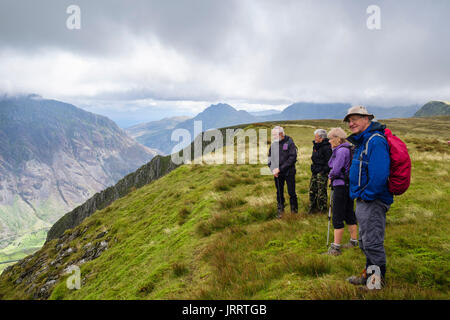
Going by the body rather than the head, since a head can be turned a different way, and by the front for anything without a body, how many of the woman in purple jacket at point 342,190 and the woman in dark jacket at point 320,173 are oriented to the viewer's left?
2

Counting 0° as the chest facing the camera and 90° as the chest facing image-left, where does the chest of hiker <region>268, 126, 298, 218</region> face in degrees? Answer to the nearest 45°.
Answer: approximately 45°

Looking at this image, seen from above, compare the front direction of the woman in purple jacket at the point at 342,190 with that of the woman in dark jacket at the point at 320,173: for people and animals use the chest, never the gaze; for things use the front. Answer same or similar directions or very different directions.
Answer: same or similar directions

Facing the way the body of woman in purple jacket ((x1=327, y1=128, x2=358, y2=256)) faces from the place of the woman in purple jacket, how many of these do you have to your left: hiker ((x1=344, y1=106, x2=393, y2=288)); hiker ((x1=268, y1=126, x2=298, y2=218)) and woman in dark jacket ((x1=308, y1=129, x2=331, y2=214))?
1

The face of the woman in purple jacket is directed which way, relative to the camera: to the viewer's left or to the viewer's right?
to the viewer's left

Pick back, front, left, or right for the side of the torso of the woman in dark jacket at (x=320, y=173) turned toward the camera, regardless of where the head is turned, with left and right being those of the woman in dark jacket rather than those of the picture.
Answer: left

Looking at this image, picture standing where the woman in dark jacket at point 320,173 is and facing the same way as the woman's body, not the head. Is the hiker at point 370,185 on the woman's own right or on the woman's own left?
on the woman's own left

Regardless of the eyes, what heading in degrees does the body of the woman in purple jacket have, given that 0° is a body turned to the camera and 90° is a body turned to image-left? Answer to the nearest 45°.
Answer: approximately 90°

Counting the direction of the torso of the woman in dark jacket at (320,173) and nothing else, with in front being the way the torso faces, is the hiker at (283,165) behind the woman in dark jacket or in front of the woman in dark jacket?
in front
